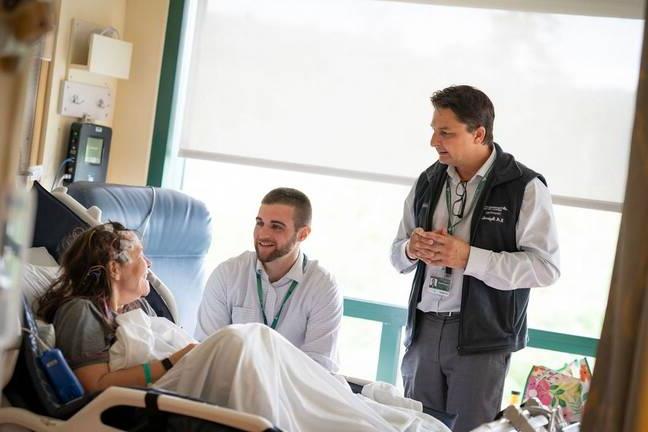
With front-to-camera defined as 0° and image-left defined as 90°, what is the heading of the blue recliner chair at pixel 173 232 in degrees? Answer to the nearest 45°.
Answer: approximately 315°

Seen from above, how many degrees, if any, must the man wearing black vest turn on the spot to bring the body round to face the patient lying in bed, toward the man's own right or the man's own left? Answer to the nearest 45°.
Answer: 0° — they already face them

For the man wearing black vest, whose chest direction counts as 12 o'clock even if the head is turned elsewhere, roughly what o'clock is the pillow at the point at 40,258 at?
The pillow is roughly at 1 o'clock from the man wearing black vest.

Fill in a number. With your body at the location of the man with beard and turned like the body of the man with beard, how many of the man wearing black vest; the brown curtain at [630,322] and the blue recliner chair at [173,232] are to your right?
1

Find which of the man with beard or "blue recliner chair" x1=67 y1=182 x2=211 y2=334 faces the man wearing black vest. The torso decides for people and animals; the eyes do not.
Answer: the blue recliner chair
